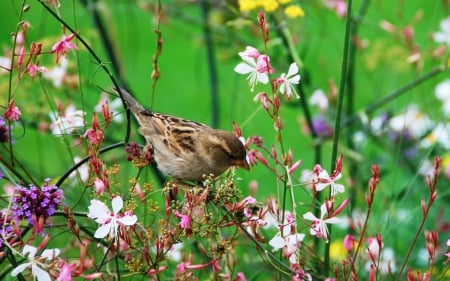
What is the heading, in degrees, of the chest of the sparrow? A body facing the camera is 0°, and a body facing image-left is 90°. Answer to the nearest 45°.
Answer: approximately 270°

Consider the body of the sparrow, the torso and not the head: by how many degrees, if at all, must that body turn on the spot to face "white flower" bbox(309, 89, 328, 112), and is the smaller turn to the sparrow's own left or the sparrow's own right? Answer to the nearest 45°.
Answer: approximately 45° to the sparrow's own left

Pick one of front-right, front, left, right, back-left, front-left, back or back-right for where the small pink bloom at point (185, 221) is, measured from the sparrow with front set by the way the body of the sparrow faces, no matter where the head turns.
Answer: right

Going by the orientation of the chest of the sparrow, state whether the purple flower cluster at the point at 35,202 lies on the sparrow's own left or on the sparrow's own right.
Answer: on the sparrow's own right

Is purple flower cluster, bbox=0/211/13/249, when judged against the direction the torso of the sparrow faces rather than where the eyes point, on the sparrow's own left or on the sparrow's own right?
on the sparrow's own right
